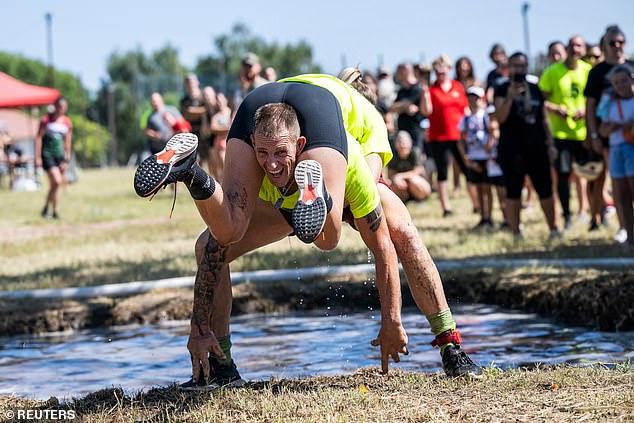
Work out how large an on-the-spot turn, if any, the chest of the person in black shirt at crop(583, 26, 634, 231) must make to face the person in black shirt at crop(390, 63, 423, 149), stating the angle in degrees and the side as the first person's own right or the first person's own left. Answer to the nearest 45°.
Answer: approximately 135° to the first person's own right

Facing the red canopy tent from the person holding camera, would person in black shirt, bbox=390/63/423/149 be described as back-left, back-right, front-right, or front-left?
front-right

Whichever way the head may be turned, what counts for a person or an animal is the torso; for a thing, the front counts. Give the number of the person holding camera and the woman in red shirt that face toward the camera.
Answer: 2

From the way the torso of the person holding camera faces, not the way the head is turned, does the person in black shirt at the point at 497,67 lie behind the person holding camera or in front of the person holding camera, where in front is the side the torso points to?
behind

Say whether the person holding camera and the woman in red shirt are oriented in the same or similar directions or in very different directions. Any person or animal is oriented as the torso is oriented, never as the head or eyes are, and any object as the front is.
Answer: same or similar directions

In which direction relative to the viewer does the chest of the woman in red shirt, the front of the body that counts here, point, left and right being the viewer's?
facing the viewer

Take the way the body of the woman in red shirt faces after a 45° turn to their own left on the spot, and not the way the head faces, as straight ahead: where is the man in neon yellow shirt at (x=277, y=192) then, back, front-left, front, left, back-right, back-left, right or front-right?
front-right

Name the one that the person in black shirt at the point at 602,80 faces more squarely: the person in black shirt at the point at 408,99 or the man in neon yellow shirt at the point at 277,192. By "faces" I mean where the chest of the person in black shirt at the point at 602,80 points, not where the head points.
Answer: the man in neon yellow shirt

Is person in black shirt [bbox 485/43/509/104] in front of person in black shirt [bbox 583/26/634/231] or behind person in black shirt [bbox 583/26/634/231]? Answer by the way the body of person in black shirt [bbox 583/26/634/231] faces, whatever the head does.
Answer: behind
